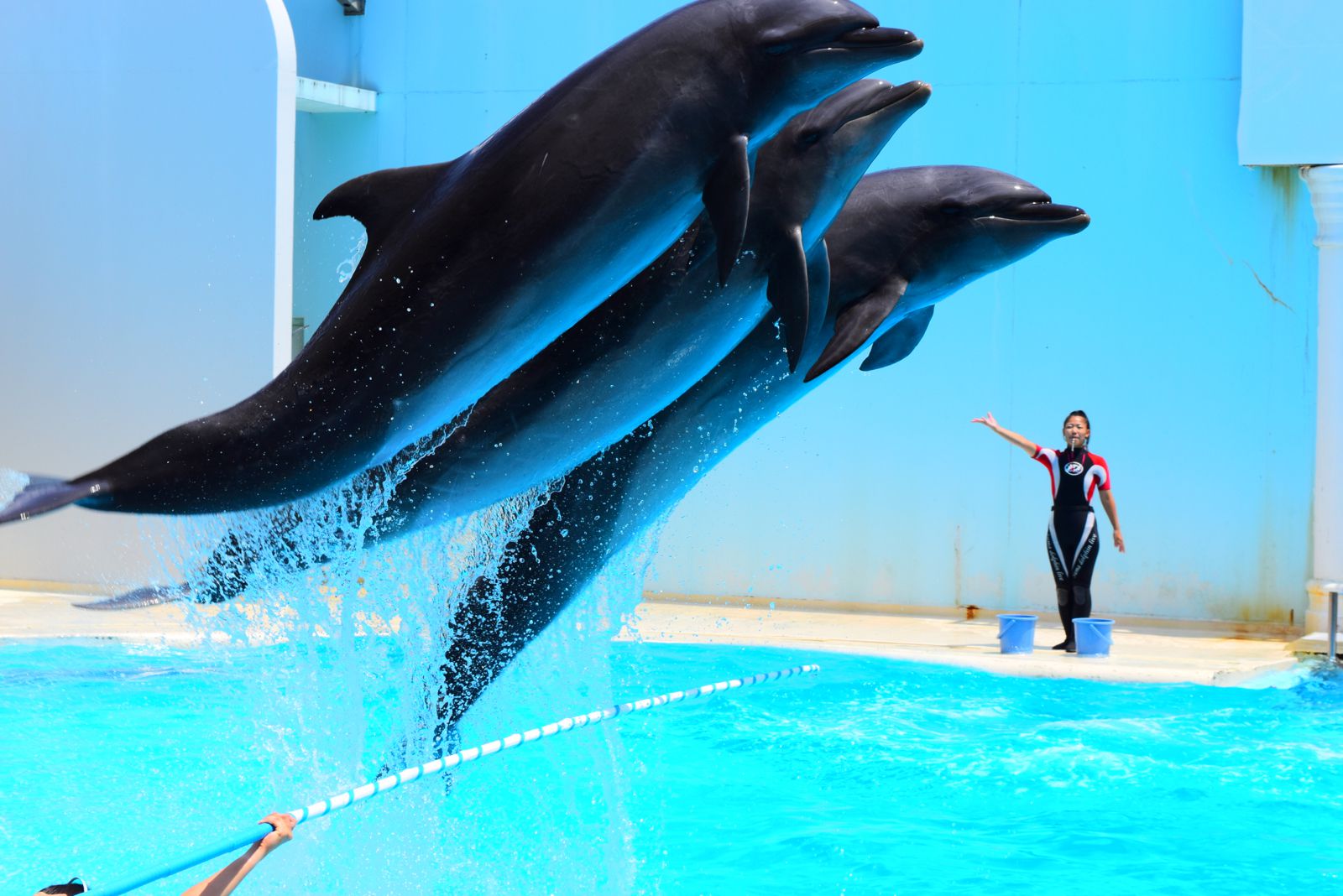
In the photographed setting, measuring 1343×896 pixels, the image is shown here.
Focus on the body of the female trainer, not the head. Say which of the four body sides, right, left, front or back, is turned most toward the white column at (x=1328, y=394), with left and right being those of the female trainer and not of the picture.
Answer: left

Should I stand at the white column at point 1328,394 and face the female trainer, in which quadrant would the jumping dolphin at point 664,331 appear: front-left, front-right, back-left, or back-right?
front-left

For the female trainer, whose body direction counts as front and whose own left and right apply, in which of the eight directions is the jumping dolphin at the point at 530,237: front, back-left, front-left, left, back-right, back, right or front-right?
front

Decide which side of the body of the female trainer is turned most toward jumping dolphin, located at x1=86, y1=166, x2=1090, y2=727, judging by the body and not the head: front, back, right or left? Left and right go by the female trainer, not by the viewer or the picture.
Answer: front

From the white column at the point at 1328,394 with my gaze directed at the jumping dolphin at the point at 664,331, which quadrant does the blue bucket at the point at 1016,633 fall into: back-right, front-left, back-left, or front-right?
front-right

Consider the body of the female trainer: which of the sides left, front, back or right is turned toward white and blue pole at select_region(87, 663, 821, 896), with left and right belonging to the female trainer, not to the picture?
front

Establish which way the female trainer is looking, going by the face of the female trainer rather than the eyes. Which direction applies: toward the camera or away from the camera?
toward the camera

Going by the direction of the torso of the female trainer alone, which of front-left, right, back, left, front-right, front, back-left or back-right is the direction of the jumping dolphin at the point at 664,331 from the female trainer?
front

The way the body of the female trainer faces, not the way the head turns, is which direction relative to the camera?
toward the camera

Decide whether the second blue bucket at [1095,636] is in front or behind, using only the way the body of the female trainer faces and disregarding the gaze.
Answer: in front
